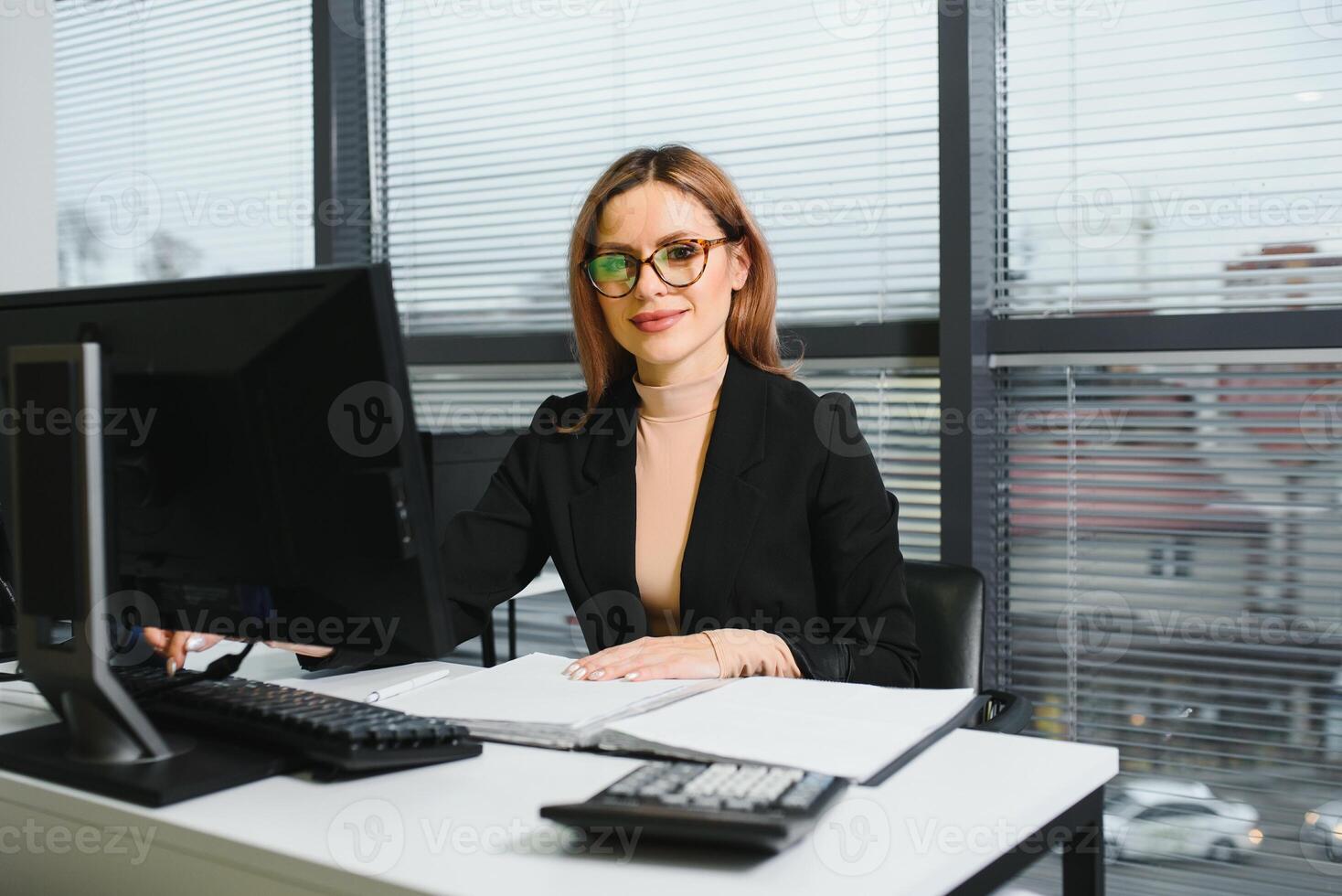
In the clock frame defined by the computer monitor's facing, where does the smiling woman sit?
The smiling woman is roughly at 12 o'clock from the computer monitor.

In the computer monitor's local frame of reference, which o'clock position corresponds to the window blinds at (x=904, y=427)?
The window blinds is roughly at 12 o'clock from the computer monitor.

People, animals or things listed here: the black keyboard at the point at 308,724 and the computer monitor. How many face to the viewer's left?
0

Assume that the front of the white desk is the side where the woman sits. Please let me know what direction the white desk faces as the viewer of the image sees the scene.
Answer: facing away from the viewer and to the right of the viewer

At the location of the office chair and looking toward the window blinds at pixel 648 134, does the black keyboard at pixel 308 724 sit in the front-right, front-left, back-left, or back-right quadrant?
back-left

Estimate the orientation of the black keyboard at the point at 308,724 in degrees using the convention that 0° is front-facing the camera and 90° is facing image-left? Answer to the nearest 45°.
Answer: approximately 225°
